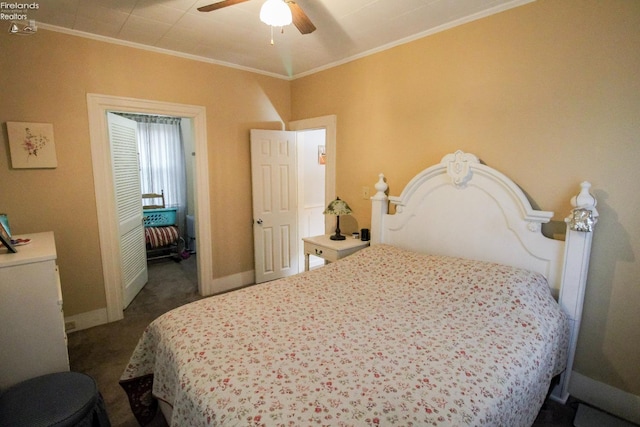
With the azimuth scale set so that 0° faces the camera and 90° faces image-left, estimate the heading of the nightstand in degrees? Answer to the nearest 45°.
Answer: approximately 45°

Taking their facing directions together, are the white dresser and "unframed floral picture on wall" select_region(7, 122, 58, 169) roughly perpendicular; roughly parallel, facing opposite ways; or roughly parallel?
roughly perpendicular

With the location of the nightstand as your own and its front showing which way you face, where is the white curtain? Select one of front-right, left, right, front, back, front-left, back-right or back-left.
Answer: right

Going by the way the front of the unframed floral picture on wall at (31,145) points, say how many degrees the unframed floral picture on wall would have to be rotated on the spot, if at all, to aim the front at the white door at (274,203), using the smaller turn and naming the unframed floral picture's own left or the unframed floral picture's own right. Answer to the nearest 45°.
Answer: approximately 90° to the unframed floral picture's own left

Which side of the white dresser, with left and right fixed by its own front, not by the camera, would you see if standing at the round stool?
right

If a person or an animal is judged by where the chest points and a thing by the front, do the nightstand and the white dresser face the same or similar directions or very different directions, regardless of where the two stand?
very different directions

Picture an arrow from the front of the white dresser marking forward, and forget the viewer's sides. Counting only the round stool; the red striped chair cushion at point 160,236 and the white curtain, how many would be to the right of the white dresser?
1

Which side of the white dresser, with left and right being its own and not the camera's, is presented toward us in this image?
right

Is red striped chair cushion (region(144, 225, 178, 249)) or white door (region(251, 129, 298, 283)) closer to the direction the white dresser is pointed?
the white door

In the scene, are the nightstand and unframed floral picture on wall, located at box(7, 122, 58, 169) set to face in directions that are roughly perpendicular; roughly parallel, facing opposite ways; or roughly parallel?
roughly perpendicular

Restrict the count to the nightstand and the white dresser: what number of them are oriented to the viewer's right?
1
